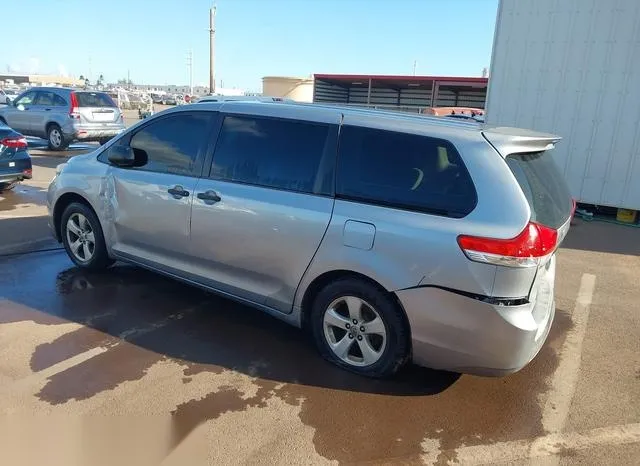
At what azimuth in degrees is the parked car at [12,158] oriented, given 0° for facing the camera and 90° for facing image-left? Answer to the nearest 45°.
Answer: approximately 135°

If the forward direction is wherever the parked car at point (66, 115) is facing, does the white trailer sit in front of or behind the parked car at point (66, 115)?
behind

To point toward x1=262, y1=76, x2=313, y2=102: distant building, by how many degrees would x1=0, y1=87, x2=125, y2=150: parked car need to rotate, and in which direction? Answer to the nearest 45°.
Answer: approximately 90° to its right

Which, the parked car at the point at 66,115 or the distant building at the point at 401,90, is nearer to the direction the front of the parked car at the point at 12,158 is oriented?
the parked car

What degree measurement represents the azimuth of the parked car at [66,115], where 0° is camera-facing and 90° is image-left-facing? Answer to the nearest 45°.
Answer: approximately 135°

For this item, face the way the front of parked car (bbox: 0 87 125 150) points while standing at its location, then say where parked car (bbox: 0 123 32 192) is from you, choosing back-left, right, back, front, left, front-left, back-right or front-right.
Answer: back-left

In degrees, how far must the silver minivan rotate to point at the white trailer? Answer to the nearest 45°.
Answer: approximately 90° to its right

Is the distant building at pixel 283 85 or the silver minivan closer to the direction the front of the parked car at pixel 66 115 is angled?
the distant building

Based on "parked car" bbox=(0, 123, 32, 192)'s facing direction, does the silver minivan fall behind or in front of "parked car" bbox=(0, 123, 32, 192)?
behind

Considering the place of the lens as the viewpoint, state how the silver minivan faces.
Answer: facing away from the viewer and to the left of the viewer

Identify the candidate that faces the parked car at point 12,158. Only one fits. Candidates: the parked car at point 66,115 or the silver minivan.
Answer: the silver minivan
